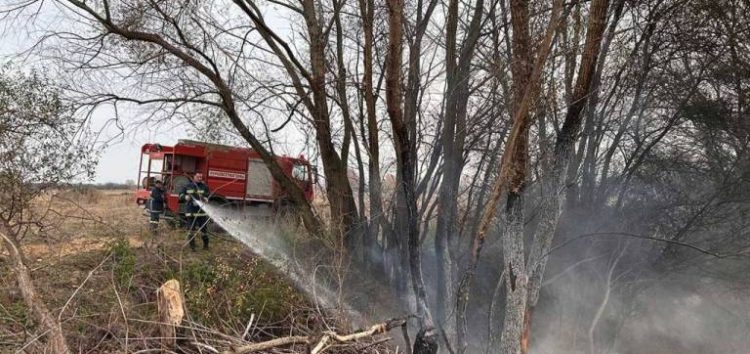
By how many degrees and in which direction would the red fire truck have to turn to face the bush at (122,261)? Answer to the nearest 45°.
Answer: approximately 135° to its right

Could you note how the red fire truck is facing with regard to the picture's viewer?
facing away from the viewer and to the right of the viewer

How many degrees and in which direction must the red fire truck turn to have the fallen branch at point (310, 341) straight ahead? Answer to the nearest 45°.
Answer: approximately 135° to its right

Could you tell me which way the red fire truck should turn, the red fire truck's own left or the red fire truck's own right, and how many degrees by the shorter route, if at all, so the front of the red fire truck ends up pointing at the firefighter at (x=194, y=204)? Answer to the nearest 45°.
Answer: approximately 135° to the red fire truck's own right

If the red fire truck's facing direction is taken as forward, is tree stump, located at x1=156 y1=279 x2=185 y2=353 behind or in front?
behind
